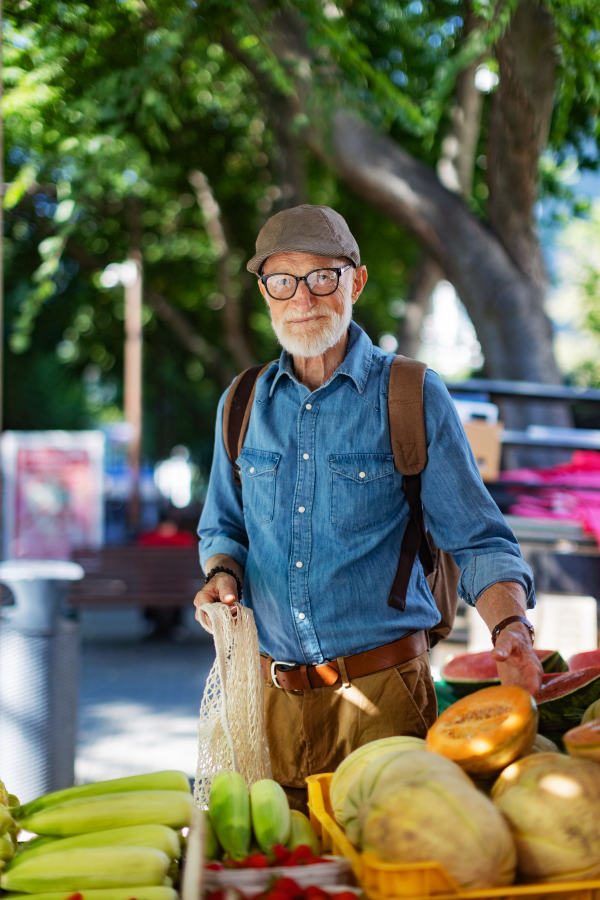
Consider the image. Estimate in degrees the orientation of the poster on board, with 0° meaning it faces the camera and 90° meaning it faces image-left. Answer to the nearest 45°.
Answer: approximately 0°

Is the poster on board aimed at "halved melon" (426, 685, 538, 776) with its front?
yes

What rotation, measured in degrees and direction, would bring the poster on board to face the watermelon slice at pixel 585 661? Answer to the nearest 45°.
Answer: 0° — it already faces it

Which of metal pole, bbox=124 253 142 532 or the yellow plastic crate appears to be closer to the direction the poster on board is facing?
the yellow plastic crate

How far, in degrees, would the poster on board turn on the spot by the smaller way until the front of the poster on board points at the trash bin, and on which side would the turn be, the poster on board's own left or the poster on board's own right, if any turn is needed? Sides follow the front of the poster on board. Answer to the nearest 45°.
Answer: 0° — it already faces it

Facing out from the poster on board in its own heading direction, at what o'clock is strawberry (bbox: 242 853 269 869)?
The strawberry is roughly at 12 o'clock from the poster on board.
